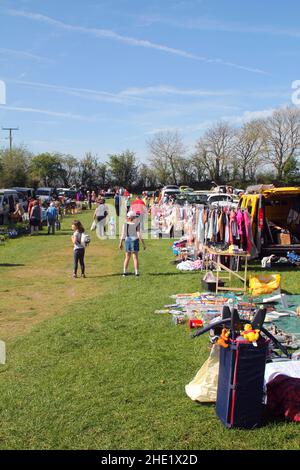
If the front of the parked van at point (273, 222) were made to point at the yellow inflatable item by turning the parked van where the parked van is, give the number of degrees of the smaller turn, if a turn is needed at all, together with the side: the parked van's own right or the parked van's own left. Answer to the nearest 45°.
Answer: approximately 180°

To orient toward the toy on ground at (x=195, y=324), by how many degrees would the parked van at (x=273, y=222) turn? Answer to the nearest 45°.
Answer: approximately 180°
